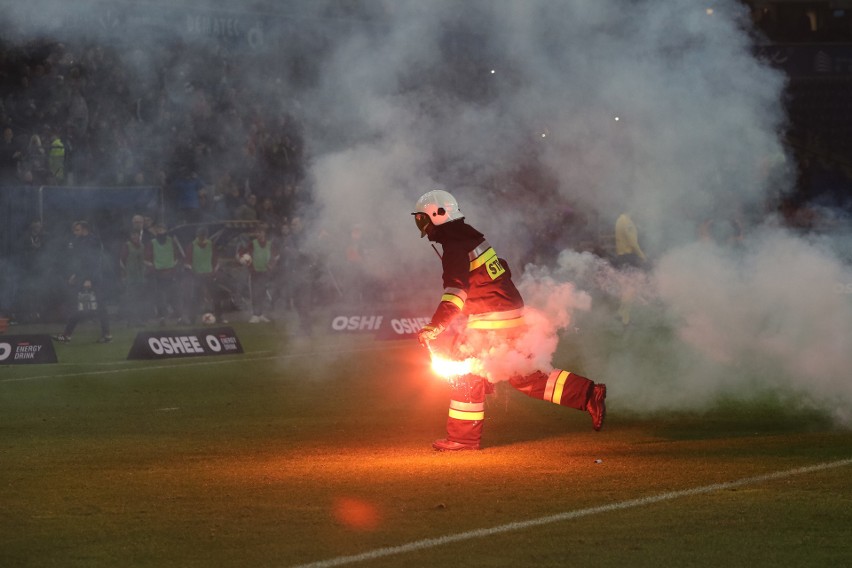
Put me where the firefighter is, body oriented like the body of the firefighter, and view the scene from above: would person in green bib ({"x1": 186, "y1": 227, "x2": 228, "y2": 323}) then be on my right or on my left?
on my right

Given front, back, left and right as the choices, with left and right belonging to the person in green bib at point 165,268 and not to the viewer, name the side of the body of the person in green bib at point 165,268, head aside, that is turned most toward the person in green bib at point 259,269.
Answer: left

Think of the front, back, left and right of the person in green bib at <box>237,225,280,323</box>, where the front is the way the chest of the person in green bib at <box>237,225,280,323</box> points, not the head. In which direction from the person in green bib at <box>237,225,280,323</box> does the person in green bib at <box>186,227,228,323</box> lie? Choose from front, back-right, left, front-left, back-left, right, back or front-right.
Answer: right

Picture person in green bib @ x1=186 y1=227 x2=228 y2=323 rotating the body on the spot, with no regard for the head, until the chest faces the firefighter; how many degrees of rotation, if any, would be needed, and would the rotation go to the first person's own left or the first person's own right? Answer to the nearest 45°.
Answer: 0° — they already face them

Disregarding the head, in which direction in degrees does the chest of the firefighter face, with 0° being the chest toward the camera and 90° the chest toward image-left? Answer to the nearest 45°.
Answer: approximately 90°

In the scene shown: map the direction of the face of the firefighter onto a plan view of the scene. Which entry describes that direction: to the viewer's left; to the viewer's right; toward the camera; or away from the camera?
to the viewer's left

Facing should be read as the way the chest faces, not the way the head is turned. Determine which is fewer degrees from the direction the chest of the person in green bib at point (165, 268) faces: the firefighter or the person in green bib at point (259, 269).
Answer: the firefighter
